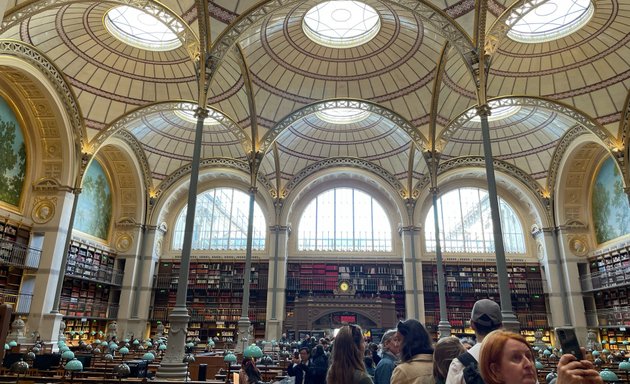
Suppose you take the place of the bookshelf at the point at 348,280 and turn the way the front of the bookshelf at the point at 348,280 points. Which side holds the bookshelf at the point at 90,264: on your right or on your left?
on your right

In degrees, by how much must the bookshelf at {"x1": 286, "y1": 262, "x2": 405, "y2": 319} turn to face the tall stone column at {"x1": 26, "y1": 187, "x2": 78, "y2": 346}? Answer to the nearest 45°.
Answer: approximately 45° to its right

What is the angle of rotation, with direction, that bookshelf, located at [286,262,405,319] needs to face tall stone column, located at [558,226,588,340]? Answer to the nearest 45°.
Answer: approximately 90° to its left

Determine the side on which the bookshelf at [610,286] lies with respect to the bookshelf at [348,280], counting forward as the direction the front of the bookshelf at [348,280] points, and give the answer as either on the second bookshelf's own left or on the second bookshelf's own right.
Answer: on the second bookshelf's own left

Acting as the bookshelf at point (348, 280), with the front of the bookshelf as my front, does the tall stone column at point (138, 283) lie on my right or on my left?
on my right

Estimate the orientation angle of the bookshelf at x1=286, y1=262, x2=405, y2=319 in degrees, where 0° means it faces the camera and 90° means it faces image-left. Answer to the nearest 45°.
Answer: approximately 0°

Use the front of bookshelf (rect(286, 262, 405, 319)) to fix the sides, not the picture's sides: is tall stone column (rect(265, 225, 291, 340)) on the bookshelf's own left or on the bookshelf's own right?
on the bookshelf's own right

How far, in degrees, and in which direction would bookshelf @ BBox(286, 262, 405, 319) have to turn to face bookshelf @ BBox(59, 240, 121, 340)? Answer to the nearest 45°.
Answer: approximately 90° to its right
